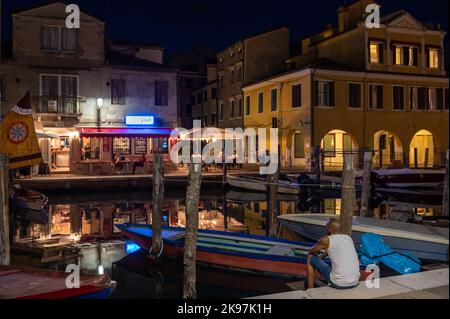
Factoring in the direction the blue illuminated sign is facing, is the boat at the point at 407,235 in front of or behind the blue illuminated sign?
in front

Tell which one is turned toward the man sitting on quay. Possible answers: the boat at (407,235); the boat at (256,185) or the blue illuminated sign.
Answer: the blue illuminated sign

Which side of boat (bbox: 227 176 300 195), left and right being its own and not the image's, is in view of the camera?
left

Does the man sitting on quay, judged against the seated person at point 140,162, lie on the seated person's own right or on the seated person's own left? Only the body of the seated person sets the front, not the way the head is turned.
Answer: on the seated person's own left

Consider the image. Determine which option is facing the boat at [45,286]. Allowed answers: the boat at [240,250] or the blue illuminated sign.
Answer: the blue illuminated sign

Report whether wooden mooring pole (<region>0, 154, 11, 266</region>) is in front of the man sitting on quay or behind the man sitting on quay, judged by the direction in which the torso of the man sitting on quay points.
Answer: in front

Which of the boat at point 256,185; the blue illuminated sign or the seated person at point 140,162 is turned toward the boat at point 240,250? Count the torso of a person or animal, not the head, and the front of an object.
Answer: the blue illuminated sign

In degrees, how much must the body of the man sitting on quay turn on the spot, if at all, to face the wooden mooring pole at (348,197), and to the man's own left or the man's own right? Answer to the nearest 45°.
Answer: approximately 45° to the man's own right

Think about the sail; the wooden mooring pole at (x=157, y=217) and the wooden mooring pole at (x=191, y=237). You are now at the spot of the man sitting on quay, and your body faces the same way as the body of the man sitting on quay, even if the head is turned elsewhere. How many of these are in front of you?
3

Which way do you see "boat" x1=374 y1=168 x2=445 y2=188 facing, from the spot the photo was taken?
facing to the left of the viewer
